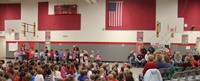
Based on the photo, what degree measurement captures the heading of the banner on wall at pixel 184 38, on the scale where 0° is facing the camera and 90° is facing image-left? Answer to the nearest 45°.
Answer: approximately 0°

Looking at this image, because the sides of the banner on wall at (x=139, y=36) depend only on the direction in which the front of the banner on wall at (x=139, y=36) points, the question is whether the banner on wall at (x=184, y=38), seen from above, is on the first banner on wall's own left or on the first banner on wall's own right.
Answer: on the first banner on wall's own left

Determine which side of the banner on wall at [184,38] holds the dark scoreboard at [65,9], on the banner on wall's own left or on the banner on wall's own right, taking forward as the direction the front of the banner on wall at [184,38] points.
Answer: on the banner on wall's own right

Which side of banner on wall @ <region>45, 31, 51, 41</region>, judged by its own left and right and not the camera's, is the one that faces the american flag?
left

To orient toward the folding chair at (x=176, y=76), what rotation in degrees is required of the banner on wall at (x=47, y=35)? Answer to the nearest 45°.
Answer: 0° — it already faces it

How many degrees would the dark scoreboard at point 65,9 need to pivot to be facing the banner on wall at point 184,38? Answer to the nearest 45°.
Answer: approximately 90° to its left
